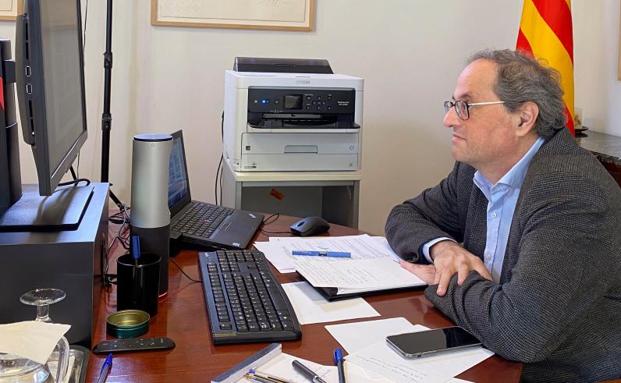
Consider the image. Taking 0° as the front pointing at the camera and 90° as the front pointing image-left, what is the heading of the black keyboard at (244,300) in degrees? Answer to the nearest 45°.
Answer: approximately 270°

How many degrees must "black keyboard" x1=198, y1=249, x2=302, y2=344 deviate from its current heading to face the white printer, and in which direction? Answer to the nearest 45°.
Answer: approximately 90° to its left

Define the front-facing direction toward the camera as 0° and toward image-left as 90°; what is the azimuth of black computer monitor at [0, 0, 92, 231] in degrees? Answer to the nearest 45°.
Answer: approximately 270°

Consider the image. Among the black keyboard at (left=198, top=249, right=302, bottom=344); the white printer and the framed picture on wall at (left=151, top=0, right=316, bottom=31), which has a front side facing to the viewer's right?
the black keyboard

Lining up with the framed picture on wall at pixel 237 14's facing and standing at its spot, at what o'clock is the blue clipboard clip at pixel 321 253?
The blue clipboard clip is roughly at 12 o'clock from the framed picture on wall.

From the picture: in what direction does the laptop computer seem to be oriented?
to the viewer's right

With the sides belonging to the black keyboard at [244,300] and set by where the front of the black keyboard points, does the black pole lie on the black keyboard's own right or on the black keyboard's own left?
on the black keyboard's own left

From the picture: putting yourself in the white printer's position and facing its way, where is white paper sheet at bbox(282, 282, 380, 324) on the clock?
The white paper sheet is roughly at 12 o'clock from the white printer.

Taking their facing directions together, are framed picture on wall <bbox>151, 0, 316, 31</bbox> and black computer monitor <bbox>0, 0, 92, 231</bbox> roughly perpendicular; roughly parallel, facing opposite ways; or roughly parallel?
roughly perpendicular

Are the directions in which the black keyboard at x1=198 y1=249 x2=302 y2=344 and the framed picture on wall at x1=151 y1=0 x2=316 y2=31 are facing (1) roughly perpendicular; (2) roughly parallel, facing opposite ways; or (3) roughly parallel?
roughly perpendicular

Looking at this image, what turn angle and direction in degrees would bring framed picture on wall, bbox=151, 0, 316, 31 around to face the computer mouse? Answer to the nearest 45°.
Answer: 0° — it already faces it

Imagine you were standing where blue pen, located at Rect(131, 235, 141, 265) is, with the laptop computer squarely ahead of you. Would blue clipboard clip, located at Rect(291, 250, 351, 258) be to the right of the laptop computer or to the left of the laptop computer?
right

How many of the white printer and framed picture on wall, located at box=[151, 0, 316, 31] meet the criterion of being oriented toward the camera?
2

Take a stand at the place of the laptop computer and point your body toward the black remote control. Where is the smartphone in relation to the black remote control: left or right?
left
